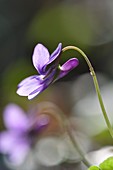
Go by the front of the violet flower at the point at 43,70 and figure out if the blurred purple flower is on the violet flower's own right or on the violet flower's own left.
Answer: on the violet flower's own right

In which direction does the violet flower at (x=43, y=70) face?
to the viewer's left
